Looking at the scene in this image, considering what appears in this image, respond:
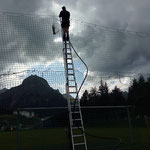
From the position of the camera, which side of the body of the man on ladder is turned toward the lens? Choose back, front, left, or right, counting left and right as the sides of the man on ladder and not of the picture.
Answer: back

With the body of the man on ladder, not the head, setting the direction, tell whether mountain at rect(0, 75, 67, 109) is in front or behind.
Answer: in front
